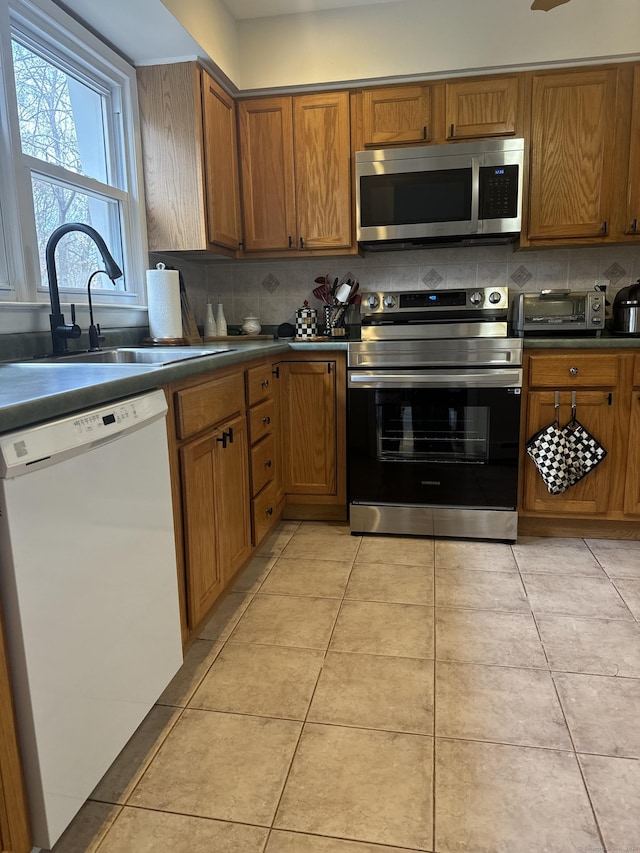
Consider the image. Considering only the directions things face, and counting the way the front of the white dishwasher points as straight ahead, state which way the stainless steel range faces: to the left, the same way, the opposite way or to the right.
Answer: to the right

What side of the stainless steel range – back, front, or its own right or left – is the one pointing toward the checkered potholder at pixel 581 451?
left

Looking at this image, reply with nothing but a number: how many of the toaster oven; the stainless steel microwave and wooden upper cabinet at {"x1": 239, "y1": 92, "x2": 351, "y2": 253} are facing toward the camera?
3

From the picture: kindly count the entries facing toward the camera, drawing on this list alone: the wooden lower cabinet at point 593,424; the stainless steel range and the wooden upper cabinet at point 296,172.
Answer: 3

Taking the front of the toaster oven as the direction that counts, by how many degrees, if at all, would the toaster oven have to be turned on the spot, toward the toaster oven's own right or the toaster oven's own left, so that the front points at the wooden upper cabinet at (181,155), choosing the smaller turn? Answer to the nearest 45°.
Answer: approximately 90° to the toaster oven's own right

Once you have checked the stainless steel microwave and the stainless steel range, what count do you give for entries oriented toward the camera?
2

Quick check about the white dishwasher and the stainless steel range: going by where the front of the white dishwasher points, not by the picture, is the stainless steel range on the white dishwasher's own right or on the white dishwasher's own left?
on the white dishwasher's own left

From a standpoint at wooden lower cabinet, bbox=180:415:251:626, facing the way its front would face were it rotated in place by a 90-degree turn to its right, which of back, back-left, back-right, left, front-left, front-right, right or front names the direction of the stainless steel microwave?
back
